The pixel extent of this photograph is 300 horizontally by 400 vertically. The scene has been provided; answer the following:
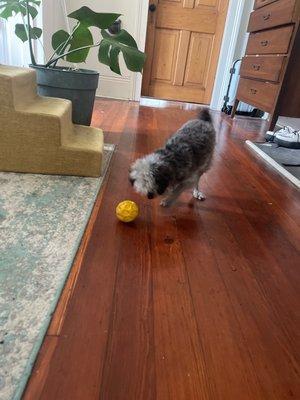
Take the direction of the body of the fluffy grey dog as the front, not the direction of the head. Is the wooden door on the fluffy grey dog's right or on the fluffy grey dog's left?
on the fluffy grey dog's right

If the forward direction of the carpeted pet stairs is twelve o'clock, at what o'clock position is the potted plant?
The potted plant is roughly at 10 o'clock from the carpeted pet stairs.

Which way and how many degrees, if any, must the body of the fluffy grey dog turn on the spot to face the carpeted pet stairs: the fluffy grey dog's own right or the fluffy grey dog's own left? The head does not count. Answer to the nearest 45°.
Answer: approximately 45° to the fluffy grey dog's own right

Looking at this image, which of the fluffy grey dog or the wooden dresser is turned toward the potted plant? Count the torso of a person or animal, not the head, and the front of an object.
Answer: the wooden dresser

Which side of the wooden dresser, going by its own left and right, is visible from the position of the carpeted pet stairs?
front

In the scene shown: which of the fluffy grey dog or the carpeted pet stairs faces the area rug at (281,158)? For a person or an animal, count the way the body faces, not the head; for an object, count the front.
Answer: the carpeted pet stairs

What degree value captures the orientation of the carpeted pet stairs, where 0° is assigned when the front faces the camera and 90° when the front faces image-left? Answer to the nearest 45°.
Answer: approximately 270°

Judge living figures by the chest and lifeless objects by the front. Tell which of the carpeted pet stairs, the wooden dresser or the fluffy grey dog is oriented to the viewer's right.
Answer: the carpeted pet stairs

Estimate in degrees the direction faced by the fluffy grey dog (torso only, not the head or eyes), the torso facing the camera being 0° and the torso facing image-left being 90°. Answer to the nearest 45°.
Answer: approximately 45°

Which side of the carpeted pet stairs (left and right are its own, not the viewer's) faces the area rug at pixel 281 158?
front

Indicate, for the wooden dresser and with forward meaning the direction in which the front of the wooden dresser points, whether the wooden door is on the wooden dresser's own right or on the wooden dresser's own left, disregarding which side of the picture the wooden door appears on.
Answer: on the wooden dresser's own right

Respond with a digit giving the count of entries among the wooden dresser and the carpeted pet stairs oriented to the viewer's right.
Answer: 1

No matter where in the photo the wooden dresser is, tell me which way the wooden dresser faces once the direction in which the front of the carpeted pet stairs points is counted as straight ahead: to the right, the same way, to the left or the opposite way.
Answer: the opposite way

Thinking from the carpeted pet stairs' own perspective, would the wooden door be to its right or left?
on its left

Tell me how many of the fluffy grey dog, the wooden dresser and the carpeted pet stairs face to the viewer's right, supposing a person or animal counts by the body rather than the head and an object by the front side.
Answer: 1

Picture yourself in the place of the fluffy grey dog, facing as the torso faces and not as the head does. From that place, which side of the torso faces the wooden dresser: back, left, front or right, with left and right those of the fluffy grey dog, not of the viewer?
back
